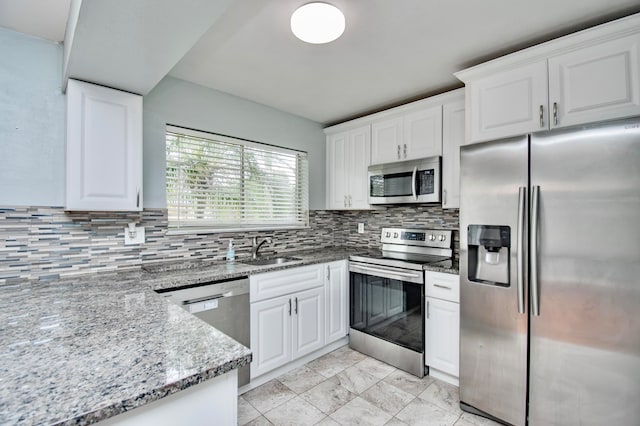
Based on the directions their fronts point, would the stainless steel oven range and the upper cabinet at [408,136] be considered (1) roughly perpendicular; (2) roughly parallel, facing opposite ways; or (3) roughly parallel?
roughly parallel

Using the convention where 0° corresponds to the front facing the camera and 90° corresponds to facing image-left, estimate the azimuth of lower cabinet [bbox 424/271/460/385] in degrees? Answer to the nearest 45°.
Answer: approximately 45°

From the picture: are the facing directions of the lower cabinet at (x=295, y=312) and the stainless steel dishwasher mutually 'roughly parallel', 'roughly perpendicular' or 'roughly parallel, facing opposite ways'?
roughly parallel

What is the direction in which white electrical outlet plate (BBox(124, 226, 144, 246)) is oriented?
toward the camera

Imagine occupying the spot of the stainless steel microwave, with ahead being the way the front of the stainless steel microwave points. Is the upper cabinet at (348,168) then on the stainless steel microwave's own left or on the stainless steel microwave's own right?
on the stainless steel microwave's own right

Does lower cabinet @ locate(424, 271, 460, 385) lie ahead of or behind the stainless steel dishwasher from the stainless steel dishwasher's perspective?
ahead

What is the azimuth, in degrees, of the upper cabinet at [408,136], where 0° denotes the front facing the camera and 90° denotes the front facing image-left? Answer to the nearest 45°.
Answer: approximately 45°

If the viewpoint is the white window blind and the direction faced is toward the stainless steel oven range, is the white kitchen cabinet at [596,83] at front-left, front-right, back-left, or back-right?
front-right

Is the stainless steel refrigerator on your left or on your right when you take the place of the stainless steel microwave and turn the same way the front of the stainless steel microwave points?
on your left

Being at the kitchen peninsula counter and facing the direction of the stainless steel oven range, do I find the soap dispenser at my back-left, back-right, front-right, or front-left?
front-left

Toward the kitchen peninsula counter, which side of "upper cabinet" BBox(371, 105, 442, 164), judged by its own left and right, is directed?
front
